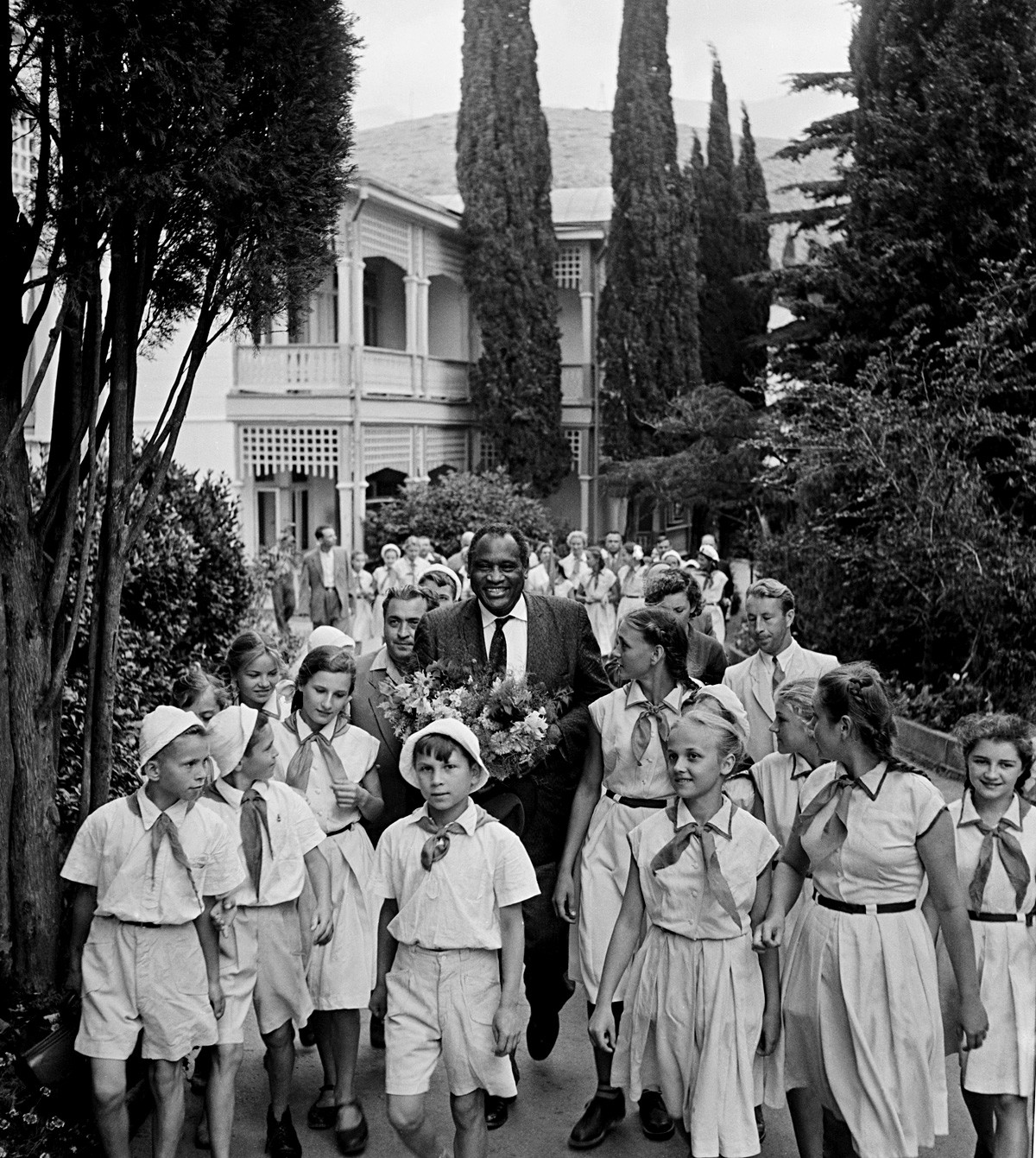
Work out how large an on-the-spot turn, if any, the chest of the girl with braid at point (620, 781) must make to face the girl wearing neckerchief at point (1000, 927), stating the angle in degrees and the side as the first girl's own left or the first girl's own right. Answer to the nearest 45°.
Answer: approximately 45° to the first girl's own left

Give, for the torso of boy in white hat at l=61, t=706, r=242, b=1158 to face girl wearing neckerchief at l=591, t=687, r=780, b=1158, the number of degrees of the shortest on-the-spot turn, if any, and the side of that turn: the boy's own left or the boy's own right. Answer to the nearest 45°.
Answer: approximately 90° to the boy's own left

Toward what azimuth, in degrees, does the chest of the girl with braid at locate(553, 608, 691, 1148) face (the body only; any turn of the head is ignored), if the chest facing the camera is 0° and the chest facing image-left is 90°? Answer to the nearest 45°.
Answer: approximately 0°

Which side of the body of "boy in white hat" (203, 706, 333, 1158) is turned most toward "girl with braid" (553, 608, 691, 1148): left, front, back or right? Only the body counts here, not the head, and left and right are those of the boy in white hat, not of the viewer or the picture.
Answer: left

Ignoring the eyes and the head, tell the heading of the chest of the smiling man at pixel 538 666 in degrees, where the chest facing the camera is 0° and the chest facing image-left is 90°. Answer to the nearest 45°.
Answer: approximately 0°

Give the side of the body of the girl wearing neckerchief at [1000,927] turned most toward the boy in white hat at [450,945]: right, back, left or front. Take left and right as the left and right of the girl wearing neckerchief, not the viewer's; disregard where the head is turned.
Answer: right

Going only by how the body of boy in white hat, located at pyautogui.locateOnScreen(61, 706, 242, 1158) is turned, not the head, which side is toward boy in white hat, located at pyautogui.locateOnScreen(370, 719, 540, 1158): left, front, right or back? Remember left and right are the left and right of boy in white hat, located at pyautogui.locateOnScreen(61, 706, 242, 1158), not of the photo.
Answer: left

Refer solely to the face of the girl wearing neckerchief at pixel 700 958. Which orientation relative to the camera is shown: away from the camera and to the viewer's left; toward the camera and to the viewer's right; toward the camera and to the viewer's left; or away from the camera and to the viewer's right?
toward the camera and to the viewer's left

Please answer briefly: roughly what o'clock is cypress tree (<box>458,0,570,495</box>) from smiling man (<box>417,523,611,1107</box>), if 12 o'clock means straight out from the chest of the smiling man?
The cypress tree is roughly at 6 o'clock from the smiling man.
